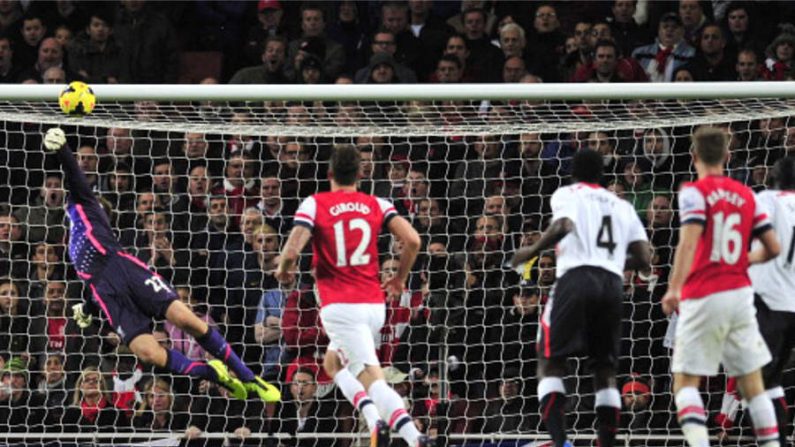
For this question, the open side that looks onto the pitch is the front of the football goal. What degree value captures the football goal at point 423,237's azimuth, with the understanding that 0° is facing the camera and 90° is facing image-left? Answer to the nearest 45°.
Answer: approximately 0°

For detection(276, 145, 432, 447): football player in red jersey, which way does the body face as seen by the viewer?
away from the camera

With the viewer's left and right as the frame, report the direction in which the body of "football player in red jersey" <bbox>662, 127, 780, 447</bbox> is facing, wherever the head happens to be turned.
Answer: facing away from the viewer

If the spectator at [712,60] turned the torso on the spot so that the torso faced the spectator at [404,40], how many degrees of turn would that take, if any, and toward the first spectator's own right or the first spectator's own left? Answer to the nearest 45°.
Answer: approximately 90° to the first spectator's own right

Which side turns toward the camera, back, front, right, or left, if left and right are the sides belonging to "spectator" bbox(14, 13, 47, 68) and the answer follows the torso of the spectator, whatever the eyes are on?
front

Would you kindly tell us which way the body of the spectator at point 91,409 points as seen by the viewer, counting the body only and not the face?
toward the camera

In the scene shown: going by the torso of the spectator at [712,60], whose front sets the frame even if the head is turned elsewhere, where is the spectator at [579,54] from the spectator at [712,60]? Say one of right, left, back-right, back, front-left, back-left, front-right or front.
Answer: right

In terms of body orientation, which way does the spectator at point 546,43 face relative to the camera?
toward the camera

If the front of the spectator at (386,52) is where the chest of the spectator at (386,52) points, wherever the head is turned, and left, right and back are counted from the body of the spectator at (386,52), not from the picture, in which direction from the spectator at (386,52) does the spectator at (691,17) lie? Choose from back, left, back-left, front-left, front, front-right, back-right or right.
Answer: left

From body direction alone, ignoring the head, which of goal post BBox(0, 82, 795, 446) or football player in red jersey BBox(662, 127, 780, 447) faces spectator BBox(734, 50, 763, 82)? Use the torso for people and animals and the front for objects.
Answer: the football player in red jersey
